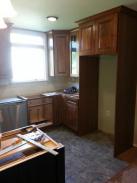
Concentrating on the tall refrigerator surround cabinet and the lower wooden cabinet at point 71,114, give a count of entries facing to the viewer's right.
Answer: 0

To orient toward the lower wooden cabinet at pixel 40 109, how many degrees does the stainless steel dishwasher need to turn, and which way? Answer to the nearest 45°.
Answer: approximately 90° to its left

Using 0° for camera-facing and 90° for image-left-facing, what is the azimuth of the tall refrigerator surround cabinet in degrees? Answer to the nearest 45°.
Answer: approximately 45°

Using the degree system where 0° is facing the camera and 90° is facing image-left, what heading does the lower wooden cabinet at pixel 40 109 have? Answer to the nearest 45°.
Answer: approximately 315°

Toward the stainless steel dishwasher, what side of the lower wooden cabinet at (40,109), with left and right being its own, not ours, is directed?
right

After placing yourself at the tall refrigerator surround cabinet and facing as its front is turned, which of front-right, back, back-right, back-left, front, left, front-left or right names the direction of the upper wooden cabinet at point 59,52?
right

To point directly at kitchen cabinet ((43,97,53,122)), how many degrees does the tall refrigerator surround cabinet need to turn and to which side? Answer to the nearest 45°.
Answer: approximately 90° to its right

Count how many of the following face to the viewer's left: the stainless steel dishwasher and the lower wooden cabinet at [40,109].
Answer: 0
